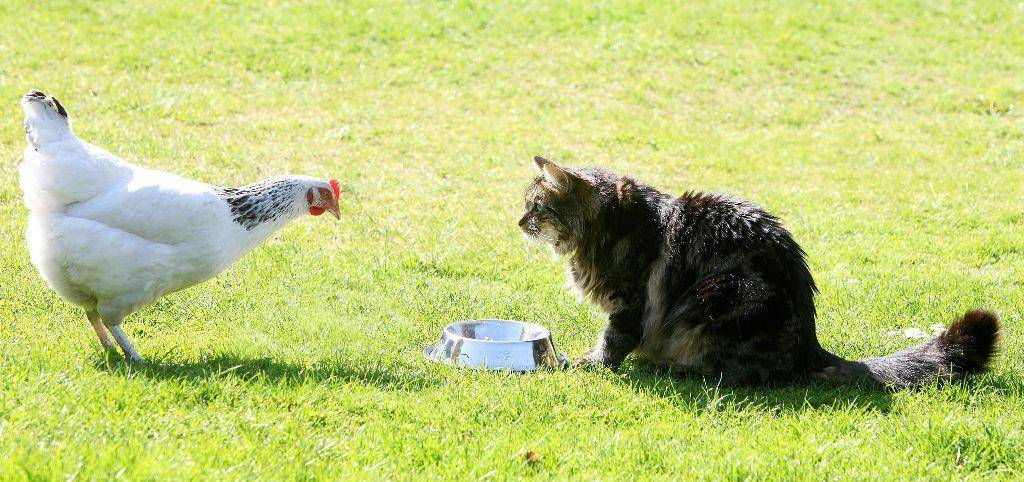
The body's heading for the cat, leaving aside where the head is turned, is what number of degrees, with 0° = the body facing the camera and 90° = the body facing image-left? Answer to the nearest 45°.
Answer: approximately 90°

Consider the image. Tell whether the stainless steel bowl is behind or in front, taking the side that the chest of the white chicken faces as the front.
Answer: in front

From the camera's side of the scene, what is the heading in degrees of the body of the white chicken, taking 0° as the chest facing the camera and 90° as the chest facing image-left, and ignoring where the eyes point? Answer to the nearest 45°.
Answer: approximately 270°

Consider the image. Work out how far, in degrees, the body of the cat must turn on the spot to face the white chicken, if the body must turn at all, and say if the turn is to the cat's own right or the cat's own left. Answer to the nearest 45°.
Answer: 0° — it already faces it

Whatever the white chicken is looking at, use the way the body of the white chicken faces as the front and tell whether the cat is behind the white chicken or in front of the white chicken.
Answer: in front

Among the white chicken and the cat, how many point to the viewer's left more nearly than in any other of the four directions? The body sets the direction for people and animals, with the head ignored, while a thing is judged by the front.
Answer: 1
